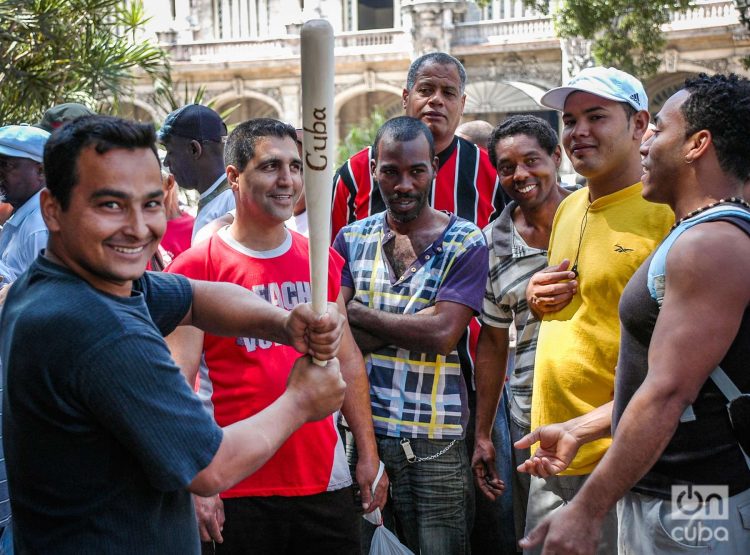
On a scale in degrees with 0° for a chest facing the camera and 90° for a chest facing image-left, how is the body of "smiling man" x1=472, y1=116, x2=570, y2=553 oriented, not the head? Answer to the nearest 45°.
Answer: approximately 0°

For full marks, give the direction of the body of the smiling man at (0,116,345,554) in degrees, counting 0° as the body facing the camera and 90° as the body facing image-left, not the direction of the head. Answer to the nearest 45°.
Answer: approximately 270°

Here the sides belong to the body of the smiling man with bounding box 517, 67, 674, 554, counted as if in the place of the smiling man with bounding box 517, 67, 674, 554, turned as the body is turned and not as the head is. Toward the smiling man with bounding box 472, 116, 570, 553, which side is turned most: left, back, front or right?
right

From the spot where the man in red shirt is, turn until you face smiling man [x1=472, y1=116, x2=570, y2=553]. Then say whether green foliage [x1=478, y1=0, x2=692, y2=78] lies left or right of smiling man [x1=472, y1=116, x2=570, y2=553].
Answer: left

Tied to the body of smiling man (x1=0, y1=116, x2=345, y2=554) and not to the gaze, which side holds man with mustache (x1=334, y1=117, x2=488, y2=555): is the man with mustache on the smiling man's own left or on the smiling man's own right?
on the smiling man's own left

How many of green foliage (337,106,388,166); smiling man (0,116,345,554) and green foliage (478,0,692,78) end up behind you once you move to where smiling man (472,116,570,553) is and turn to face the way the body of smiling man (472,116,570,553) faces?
2

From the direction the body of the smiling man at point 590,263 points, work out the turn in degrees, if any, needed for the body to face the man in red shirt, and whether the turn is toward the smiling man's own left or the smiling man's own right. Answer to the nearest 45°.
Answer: approximately 45° to the smiling man's own right

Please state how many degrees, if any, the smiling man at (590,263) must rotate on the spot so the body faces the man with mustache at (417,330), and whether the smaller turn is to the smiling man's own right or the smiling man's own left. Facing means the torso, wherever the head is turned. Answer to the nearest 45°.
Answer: approximately 90° to the smiling man's own right

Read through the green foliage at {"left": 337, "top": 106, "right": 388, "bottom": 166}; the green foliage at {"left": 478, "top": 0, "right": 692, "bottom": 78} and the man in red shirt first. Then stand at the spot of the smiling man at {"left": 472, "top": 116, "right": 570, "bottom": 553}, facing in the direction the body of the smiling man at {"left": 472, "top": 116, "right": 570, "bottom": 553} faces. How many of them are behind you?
2

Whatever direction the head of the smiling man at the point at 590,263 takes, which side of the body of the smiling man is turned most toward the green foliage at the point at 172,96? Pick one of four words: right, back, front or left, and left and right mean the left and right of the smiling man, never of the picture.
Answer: right
